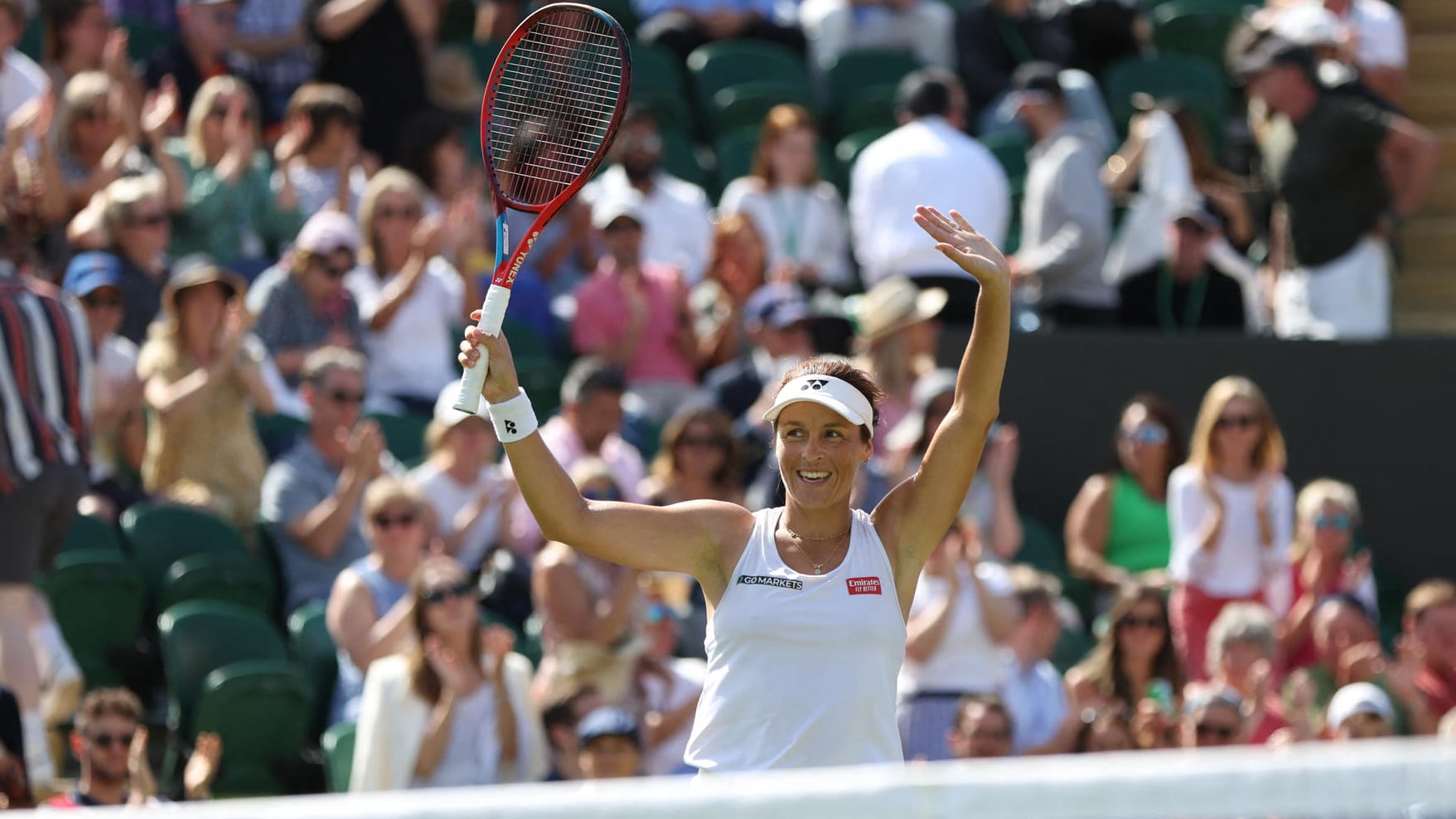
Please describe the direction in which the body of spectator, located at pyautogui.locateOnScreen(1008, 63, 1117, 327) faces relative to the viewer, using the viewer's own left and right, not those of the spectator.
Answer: facing to the left of the viewer

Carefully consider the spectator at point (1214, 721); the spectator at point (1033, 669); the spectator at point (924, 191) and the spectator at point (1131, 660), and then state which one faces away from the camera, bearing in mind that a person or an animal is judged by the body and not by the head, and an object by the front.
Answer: the spectator at point (924, 191)

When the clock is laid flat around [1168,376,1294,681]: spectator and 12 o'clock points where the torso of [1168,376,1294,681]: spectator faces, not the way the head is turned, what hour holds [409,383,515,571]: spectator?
[409,383,515,571]: spectator is roughly at 2 o'clock from [1168,376,1294,681]: spectator.

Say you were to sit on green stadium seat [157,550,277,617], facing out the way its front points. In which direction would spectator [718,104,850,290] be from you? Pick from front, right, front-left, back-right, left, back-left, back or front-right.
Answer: back-left

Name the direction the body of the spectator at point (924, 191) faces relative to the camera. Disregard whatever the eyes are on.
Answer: away from the camera

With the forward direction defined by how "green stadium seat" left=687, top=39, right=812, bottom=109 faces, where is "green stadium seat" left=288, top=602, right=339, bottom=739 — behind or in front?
in front

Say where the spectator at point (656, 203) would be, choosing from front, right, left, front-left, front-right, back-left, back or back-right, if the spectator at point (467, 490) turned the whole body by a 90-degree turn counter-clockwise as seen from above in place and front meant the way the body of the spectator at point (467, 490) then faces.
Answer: left

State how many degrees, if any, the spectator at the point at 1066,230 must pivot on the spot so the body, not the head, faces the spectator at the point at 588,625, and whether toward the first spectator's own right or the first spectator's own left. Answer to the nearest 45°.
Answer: approximately 90° to the first spectator's own left

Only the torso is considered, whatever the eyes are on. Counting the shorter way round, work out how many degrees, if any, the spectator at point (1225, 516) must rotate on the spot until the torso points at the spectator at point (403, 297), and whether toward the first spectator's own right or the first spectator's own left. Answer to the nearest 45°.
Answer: approximately 90° to the first spectator's own right

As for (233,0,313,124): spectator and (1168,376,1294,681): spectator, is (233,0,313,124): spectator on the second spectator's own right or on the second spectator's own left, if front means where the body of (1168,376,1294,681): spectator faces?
on the second spectator's own right
